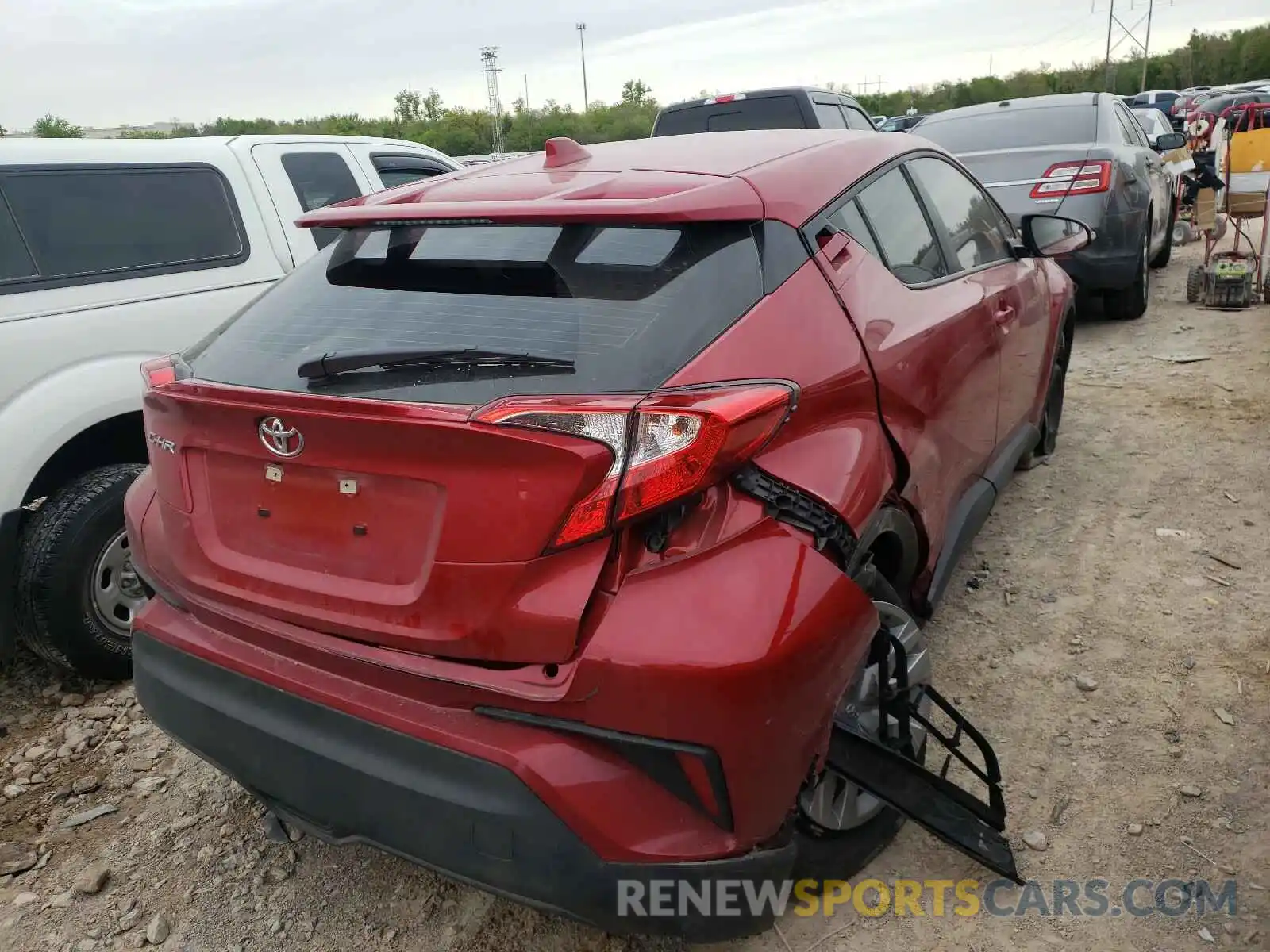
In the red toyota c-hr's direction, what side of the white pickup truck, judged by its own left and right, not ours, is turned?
right

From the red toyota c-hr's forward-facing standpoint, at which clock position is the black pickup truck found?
The black pickup truck is roughly at 11 o'clock from the red toyota c-hr.

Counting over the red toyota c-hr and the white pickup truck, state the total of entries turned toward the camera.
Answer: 0

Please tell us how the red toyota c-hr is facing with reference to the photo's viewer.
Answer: facing away from the viewer and to the right of the viewer

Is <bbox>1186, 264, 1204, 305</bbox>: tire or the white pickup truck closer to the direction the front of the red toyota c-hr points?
the tire

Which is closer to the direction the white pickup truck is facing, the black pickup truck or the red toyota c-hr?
the black pickup truck

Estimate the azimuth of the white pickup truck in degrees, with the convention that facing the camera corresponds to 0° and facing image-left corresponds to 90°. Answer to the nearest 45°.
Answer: approximately 225°

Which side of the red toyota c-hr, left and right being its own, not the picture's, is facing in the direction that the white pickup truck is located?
left

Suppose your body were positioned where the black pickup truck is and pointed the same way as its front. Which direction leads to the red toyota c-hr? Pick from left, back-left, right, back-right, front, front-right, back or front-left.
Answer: back-right

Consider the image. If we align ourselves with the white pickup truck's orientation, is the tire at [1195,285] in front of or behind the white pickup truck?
in front

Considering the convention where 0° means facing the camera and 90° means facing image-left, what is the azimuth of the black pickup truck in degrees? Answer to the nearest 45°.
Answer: approximately 225°

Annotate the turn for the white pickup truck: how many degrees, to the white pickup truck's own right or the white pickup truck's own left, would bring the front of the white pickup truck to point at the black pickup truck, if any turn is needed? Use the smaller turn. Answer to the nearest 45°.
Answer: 0° — it already faces it

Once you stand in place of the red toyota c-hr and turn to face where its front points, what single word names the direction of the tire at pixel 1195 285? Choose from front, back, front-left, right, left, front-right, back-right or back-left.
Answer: front

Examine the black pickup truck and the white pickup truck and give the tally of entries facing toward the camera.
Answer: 0

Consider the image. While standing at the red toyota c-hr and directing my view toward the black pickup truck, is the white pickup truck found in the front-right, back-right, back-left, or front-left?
front-left

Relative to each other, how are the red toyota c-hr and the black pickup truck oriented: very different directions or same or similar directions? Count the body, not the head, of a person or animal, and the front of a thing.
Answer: same or similar directions

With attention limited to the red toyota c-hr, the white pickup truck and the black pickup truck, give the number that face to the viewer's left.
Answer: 0
